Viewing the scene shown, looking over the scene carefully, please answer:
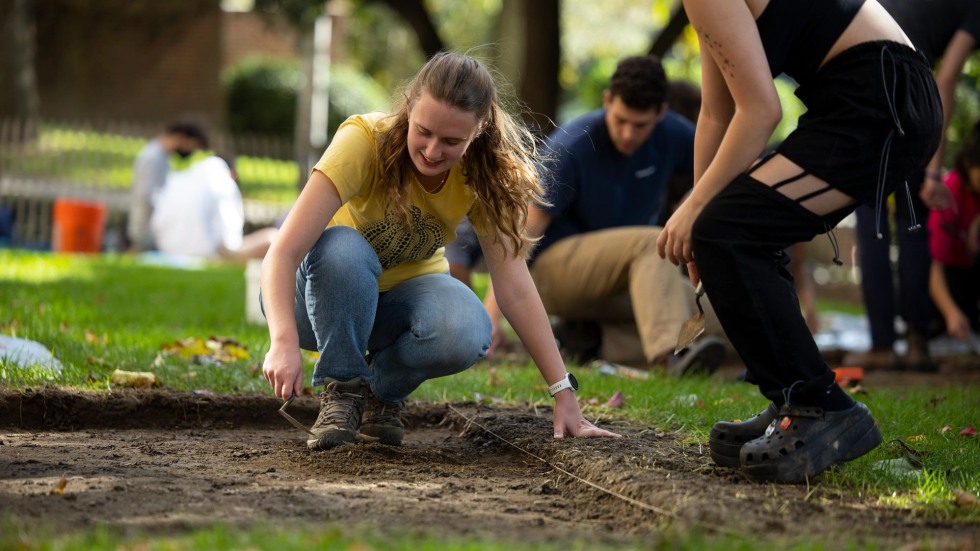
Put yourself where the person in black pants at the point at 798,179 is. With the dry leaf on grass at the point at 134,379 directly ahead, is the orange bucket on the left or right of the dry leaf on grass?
right

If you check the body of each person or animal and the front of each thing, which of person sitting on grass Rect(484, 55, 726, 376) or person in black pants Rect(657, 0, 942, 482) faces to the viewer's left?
the person in black pants

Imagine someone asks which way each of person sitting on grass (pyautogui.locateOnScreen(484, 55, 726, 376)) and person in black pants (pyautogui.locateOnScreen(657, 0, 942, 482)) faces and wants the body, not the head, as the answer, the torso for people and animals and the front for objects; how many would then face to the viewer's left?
1

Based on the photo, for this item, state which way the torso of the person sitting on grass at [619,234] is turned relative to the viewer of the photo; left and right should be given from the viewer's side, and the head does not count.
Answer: facing the viewer and to the right of the viewer

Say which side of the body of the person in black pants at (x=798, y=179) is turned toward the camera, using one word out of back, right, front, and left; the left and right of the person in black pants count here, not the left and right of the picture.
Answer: left

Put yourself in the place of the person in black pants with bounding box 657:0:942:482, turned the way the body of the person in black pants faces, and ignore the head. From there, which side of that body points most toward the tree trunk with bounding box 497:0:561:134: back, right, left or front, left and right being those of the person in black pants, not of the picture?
right

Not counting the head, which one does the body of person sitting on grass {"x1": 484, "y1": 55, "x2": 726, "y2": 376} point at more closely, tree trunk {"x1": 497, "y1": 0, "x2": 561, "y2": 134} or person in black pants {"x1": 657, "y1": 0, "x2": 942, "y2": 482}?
the person in black pants
